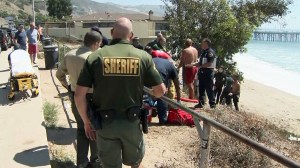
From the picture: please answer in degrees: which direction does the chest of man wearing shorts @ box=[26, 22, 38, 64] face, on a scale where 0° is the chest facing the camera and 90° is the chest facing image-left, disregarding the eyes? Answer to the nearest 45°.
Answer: approximately 0°

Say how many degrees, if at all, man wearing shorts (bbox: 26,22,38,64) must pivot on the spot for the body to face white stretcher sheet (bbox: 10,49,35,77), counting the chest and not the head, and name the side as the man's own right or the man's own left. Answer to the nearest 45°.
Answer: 0° — they already face it

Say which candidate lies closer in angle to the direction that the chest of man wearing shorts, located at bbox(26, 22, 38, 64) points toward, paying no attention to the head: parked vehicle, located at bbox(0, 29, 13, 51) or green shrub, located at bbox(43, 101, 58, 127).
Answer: the green shrub

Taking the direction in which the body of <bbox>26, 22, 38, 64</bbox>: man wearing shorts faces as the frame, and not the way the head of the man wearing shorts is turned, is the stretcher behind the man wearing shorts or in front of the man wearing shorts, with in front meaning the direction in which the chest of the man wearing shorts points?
in front

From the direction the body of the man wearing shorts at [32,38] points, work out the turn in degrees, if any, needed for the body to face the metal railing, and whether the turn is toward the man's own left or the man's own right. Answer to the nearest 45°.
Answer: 0° — they already face it

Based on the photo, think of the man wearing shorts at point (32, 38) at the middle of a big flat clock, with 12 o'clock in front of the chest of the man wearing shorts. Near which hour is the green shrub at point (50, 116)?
The green shrub is roughly at 12 o'clock from the man wearing shorts.

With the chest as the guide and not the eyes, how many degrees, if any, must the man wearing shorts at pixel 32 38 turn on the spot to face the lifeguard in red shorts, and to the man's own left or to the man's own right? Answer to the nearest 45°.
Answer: approximately 45° to the man's own left
